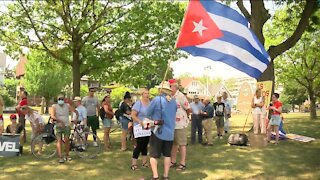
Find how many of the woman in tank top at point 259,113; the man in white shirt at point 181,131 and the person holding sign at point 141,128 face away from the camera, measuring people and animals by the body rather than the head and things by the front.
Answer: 0

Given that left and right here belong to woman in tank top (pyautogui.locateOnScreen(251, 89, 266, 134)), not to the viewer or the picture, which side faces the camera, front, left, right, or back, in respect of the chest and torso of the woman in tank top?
front

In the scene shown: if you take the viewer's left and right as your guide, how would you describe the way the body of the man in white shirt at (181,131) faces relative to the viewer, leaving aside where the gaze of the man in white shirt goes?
facing the viewer and to the left of the viewer

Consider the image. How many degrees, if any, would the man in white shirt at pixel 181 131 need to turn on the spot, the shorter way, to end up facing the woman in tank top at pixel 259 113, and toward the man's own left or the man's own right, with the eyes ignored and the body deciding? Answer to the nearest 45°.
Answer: approximately 180°

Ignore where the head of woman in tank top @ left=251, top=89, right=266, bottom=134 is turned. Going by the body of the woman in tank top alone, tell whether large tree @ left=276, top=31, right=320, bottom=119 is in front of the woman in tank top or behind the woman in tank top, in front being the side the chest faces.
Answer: behind
